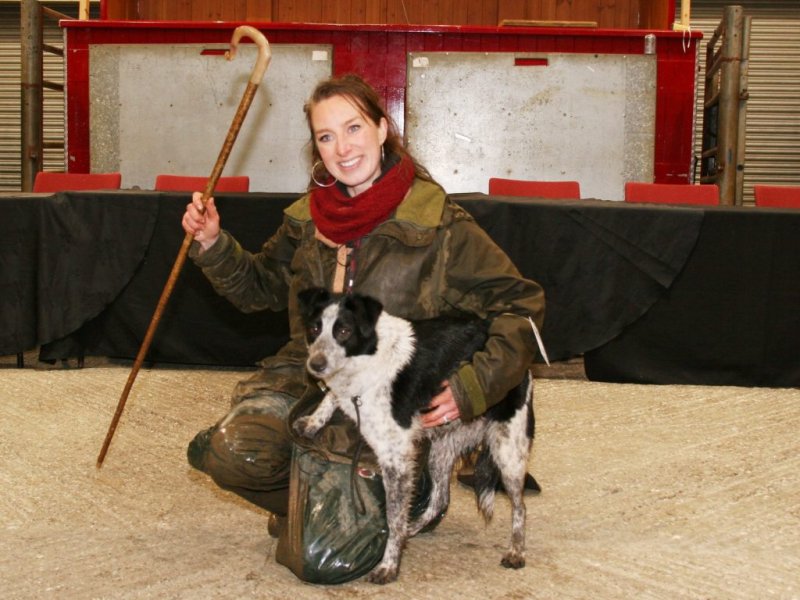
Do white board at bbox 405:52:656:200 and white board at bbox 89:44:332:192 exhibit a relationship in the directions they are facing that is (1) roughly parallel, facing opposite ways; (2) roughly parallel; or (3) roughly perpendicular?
roughly parallel

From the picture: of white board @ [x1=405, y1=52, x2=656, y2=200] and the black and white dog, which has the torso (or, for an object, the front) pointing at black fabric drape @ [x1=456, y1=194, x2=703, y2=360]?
the white board

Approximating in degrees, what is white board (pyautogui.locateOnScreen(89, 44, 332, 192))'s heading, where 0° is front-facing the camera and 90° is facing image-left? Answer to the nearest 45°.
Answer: approximately 0°

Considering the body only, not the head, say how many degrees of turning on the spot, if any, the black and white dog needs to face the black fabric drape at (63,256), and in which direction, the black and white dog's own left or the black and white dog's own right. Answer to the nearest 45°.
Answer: approximately 90° to the black and white dog's own right

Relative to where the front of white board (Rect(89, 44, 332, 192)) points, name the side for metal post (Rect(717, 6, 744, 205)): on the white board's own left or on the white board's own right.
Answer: on the white board's own left

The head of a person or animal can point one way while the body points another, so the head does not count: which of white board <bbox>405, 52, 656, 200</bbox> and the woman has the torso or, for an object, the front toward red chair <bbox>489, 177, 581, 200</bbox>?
the white board

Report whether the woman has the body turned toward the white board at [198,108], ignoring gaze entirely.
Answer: no

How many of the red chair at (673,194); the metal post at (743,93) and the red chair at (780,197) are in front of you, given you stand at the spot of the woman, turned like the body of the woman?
0

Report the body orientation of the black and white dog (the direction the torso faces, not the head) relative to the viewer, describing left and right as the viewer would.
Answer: facing the viewer and to the left of the viewer

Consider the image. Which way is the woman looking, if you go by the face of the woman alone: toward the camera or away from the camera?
toward the camera

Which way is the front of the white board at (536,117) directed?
toward the camera

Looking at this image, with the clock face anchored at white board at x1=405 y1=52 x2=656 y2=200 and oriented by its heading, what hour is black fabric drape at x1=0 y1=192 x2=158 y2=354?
The black fabric drape is roughly at 1 o'clock from the white board.
